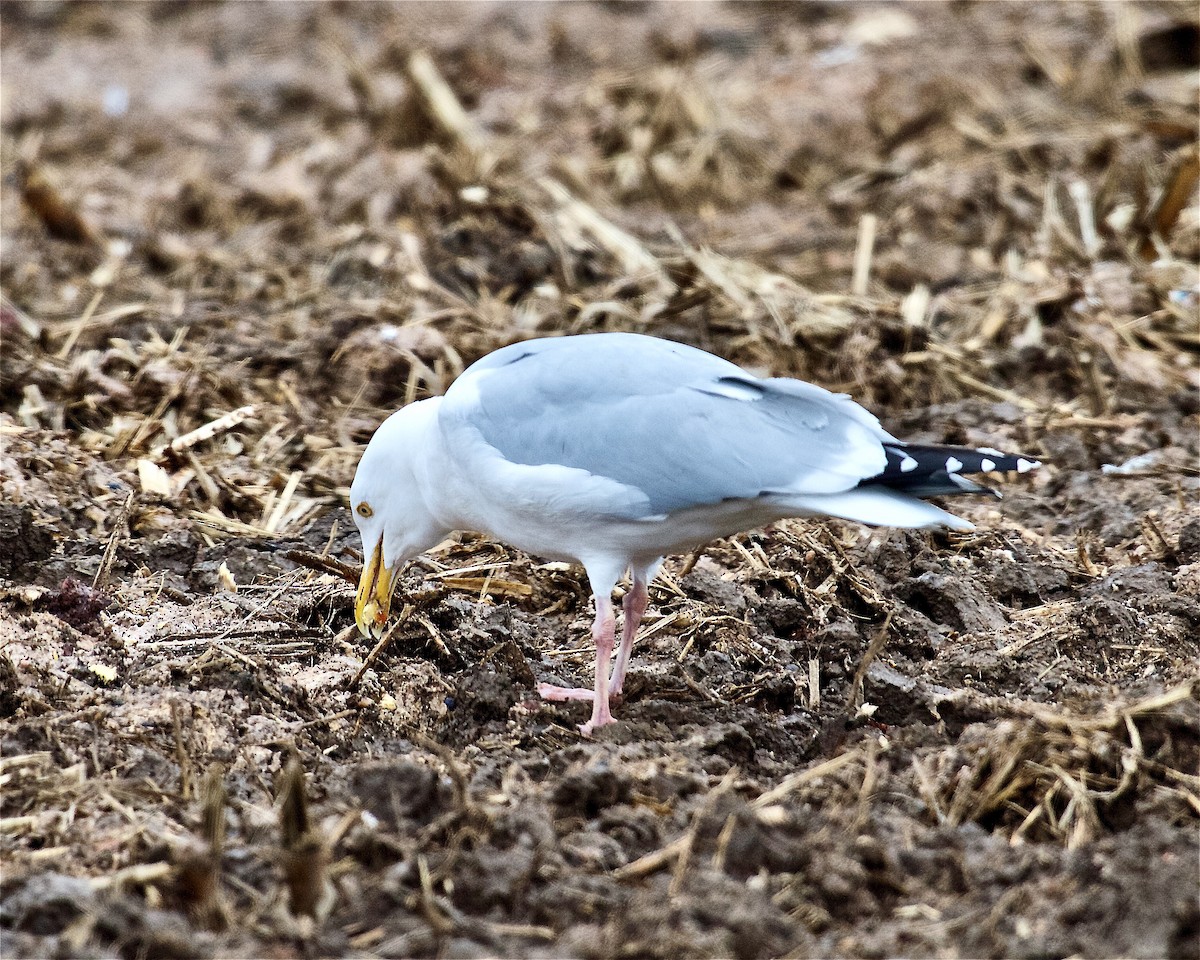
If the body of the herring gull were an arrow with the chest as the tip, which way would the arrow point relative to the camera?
to the viewer's left
